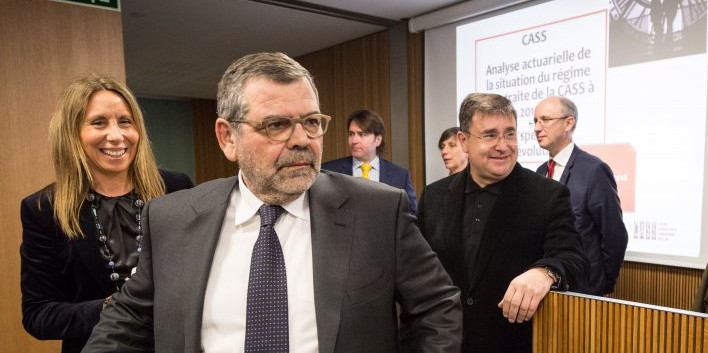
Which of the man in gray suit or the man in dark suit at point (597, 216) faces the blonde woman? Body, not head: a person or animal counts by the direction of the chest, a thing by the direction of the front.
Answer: the man in dark suit

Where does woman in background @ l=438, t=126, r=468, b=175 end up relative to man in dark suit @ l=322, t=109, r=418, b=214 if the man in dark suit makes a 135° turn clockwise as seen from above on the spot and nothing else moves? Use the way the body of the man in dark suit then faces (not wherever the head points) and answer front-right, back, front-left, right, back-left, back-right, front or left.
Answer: back-right

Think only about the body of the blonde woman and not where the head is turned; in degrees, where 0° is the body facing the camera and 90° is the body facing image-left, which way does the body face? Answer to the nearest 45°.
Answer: approximately 315°

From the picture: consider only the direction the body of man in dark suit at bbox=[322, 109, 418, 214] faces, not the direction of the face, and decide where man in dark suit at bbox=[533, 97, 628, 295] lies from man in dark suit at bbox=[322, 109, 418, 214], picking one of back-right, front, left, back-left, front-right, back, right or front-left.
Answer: front-left

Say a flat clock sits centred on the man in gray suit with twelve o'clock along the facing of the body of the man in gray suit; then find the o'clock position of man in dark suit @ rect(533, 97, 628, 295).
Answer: The man in dark suit is roughly at 8 o'clock from the man in gray suit.

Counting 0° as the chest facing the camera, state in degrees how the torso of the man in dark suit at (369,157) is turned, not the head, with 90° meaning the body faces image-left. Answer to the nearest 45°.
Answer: approximately 0°

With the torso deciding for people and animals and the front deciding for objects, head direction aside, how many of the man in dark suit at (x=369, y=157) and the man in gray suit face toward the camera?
2
